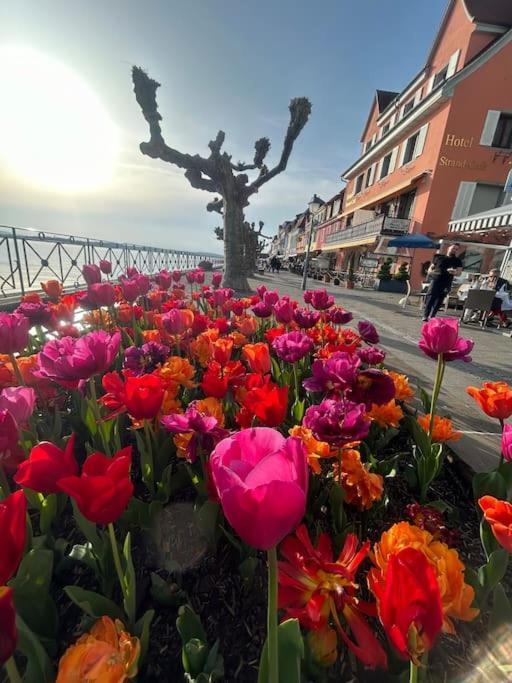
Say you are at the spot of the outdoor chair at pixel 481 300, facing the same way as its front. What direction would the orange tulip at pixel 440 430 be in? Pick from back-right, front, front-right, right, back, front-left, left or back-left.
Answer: back-right

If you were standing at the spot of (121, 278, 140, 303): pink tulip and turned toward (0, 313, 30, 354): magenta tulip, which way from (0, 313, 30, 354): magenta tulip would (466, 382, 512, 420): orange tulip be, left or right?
left

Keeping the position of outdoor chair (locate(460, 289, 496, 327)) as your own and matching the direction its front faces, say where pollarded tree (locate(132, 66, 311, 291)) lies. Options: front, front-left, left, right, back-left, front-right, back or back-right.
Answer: back-left

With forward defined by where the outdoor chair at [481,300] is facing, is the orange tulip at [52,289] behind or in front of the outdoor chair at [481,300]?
behind

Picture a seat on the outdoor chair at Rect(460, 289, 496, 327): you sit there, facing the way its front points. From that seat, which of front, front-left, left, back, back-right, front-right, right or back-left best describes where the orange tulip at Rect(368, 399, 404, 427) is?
back-right

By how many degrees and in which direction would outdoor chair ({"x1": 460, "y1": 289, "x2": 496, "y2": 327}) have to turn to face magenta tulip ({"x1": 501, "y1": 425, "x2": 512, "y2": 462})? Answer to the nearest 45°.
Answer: approximately 135° to its right

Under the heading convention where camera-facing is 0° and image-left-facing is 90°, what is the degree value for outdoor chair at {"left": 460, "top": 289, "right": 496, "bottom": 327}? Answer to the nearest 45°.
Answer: approximately 225°

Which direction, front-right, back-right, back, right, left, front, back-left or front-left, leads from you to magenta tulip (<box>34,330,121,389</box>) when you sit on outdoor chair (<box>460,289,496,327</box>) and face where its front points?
back-right
